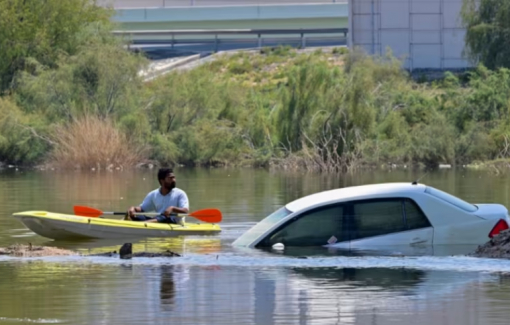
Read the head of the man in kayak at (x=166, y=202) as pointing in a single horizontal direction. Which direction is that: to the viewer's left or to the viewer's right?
to the viewer's right

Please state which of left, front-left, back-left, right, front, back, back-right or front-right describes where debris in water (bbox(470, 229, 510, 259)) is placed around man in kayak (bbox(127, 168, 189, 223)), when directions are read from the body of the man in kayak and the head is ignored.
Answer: left

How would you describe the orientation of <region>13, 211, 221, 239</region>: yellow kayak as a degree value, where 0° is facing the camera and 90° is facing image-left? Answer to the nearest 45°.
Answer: approximately 90°

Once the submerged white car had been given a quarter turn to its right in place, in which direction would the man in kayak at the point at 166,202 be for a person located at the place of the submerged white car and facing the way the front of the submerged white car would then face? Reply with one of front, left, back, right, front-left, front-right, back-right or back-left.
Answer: front-left

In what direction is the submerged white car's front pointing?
to the viewer's left

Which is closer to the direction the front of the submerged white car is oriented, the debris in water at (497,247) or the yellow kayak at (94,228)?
the yellow kayak

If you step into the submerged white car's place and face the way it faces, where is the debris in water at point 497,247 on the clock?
The debris in water is roughly at 6 o'clock from the submerged white car.
